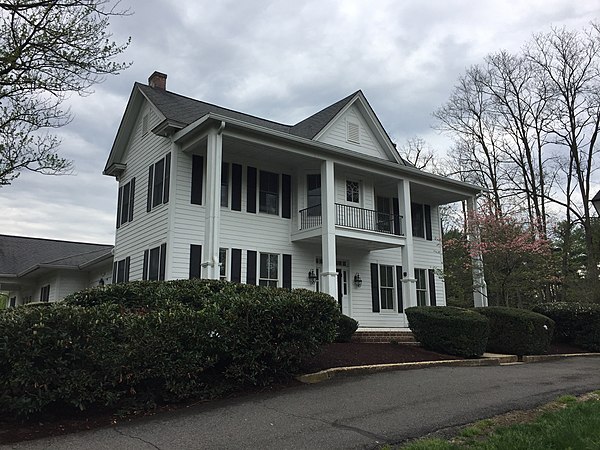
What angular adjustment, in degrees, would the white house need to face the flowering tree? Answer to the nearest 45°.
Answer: approximately 45° to its left

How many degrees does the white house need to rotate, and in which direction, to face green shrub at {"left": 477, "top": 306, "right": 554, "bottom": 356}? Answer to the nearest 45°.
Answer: approximately 45° to its left

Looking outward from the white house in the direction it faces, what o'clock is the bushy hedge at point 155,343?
The bushy hedge is roughly at 2 o'clock from the white house.

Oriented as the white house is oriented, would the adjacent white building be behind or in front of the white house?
behind

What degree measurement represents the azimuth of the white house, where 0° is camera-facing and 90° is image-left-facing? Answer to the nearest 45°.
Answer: approximately 315°

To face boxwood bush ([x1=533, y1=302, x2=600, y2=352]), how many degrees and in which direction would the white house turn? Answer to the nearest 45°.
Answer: approximately 45° to its left
